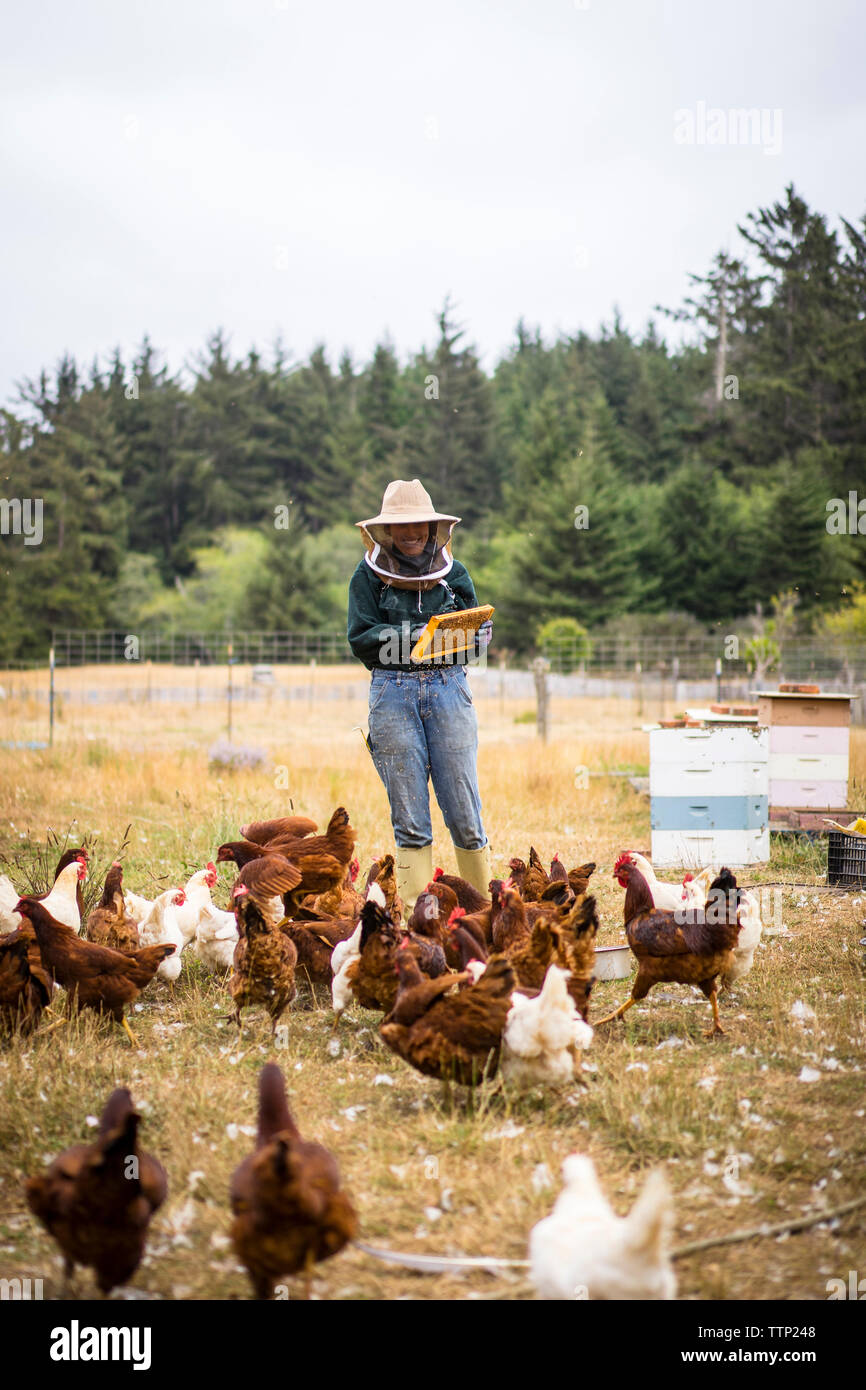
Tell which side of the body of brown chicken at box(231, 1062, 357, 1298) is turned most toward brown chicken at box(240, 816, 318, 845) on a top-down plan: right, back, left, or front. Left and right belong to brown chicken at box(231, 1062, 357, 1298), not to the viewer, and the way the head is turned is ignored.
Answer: front

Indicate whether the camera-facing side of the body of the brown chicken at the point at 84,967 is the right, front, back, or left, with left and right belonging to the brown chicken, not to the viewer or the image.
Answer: left

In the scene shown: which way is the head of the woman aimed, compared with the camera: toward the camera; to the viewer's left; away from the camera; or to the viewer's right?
toward the camera

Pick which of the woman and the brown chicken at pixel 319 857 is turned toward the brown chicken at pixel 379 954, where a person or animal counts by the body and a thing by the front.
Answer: the woman

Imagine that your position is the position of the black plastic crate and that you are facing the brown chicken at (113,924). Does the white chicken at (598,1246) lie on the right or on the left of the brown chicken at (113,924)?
left

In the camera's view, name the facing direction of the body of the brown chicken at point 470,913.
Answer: to the viewer's left

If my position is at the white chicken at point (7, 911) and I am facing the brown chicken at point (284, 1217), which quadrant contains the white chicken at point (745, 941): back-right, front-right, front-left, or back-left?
front-left

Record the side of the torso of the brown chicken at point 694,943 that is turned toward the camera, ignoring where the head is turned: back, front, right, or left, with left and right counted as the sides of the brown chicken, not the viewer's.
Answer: left

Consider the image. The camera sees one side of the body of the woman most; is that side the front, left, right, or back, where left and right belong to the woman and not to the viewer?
front

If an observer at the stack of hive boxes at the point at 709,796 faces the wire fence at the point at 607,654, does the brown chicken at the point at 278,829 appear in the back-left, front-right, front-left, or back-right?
back-left
